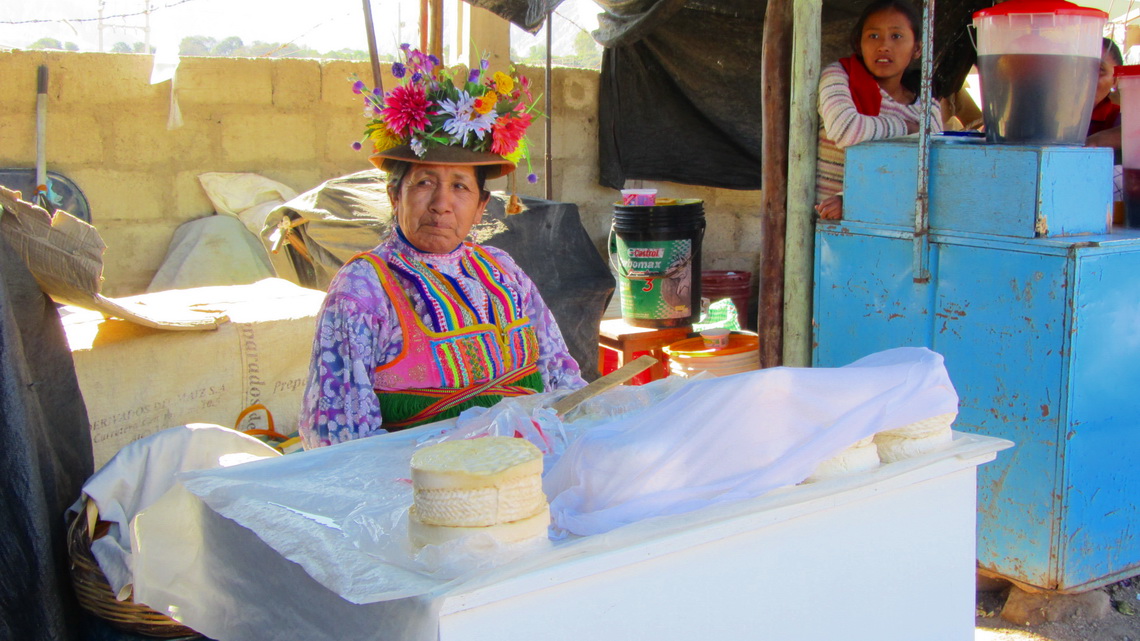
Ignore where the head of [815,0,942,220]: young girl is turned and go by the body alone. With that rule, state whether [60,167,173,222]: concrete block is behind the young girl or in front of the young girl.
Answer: behind

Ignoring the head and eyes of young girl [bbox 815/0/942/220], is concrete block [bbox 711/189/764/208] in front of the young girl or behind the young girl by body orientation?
behind

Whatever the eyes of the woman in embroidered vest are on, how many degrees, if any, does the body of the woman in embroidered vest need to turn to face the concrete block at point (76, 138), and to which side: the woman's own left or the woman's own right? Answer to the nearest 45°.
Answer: approximately 180°

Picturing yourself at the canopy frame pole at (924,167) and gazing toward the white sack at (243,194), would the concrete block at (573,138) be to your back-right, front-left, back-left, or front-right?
front-right

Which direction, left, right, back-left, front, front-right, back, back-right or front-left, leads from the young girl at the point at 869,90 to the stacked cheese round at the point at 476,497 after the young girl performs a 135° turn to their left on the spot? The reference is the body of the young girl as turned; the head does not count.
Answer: back

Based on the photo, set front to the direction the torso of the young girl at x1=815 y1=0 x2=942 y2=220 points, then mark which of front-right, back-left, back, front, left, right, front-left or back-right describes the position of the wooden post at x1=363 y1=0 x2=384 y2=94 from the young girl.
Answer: back-right

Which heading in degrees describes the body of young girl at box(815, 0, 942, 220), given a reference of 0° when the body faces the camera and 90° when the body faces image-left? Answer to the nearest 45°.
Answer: approximately 315°

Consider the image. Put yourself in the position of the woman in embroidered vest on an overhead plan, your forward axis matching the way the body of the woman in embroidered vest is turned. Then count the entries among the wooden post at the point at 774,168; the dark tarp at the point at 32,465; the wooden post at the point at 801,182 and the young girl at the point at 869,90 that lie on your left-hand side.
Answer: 3

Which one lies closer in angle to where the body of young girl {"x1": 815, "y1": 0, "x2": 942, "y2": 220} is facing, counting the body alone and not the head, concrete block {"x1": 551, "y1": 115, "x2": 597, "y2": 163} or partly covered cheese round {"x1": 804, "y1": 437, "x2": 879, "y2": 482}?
the partly covered cheese round

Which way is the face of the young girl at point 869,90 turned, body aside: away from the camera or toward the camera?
toward the camera

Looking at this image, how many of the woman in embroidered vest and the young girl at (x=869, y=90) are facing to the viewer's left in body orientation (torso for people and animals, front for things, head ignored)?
0

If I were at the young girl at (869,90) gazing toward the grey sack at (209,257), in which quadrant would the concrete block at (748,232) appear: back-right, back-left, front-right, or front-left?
front-right

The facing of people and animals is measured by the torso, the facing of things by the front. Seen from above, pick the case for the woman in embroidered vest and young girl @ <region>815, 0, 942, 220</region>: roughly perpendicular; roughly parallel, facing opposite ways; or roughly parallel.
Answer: roughly parallel

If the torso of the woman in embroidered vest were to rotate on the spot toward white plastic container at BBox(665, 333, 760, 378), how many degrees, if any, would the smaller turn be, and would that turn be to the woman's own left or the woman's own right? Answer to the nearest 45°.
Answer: approximately 90° to the woman's own left

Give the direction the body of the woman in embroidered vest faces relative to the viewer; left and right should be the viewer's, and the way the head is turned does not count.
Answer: facing the viewer and to the right of the viewer
